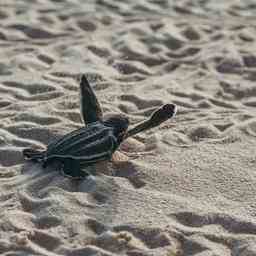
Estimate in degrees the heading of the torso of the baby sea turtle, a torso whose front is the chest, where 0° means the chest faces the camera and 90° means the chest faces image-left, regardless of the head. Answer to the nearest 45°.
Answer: approximately 225°
